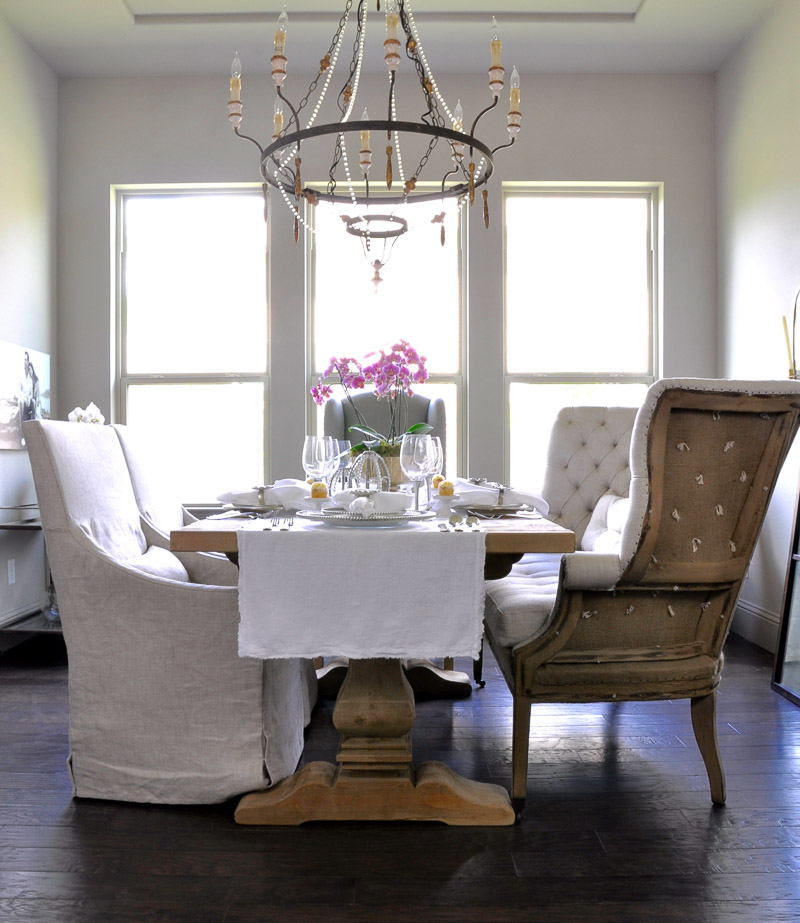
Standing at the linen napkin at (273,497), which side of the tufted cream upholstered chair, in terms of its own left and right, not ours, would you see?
front

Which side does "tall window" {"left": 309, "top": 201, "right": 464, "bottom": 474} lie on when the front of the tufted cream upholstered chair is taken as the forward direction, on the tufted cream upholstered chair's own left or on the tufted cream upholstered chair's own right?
on the tufted cream upholstered chair's own right

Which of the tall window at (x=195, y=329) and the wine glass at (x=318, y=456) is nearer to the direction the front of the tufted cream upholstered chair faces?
the wine glass

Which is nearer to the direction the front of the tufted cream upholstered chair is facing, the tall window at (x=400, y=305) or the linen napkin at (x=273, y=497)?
the linen napkin

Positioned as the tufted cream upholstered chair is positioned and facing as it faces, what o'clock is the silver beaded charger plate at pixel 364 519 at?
The silver beaded charger plate is roughly at 11 o'clock from the tufted cream upholstered chair.

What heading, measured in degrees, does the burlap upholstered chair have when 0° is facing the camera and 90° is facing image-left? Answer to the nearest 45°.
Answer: approximately 90°

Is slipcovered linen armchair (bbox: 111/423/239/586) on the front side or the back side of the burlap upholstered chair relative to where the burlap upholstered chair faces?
on the front side

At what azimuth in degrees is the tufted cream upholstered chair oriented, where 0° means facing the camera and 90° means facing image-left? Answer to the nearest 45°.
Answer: approximately 45°
